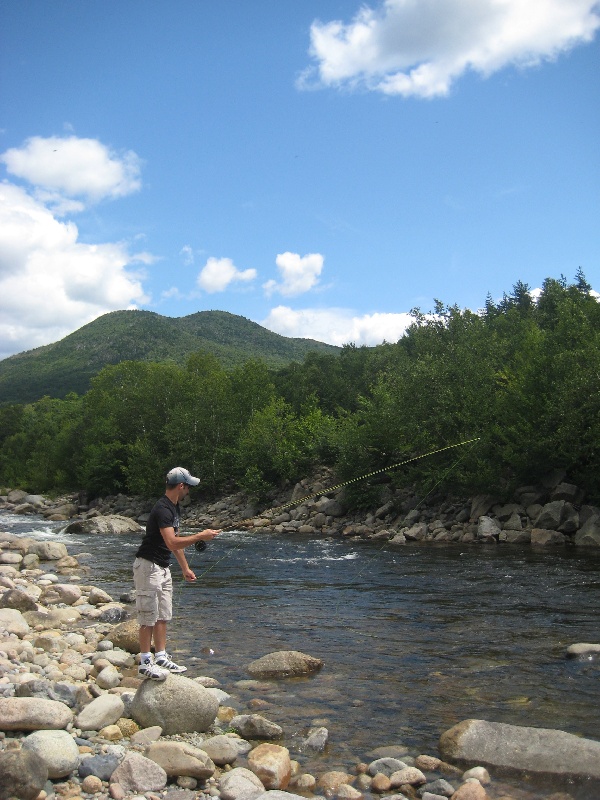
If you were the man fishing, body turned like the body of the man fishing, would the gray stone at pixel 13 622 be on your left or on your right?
on your left

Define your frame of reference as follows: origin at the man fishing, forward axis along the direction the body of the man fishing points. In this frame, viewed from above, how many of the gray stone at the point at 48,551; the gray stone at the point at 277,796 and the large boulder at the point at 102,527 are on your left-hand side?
2

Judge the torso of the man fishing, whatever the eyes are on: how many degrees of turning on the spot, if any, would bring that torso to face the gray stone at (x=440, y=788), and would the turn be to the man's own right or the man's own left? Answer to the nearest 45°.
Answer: approximately 45° to the man's own right

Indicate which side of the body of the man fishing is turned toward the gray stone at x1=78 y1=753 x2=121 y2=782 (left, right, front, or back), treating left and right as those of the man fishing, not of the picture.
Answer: right

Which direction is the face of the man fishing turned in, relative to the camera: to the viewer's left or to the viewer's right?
to the viewer's right

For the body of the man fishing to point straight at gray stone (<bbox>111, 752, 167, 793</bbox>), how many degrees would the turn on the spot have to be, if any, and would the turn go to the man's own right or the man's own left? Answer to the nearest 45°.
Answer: approximately 90° to the man's own right

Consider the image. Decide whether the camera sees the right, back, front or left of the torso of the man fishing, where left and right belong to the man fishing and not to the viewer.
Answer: right

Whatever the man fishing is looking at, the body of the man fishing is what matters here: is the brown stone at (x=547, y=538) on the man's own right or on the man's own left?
on the man's own left

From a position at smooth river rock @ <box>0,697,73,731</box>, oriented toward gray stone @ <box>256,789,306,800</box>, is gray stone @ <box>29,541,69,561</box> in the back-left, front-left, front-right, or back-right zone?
back-left

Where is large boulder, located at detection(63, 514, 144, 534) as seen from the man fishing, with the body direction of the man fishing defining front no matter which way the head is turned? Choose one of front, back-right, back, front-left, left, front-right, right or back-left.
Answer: left
